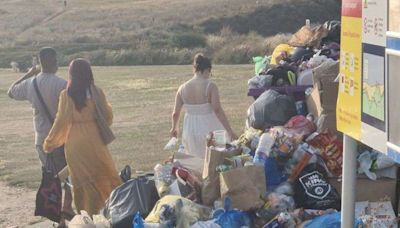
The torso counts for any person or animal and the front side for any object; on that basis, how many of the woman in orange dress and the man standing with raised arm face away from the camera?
2

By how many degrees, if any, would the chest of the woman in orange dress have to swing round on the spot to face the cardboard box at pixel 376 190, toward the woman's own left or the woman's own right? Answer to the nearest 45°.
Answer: approximately 135° to the woman's own right

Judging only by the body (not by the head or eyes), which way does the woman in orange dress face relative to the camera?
away from the camera

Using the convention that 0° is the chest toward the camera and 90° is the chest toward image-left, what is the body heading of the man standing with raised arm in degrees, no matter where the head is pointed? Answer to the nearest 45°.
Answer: approximately 180°

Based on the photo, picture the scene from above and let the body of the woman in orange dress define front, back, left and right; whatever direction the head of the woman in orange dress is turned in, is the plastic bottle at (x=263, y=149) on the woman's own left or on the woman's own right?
on the woman's own right

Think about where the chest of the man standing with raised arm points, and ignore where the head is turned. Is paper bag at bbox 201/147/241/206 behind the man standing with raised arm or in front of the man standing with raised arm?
behind

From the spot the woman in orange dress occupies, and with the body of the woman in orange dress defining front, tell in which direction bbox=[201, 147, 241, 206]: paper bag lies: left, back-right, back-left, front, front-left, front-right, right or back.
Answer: back-right

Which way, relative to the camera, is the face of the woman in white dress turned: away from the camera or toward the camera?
away from the camera

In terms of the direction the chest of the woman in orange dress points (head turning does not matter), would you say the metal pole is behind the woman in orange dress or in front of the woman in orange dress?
behind

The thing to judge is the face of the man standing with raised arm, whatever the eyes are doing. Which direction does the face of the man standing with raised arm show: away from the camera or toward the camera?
away from the camera
